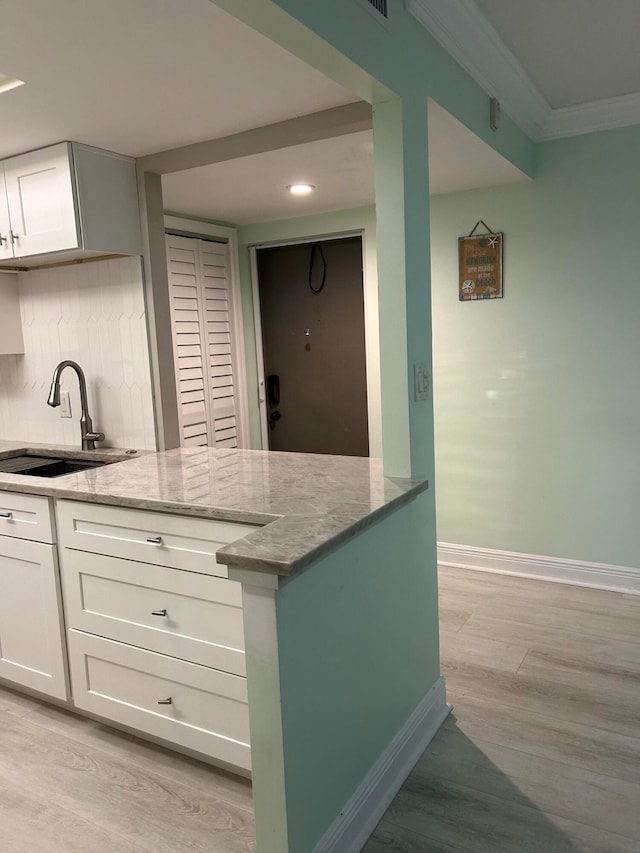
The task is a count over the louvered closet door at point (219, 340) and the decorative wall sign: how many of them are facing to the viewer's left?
0

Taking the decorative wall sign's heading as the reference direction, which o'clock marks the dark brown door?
The dark brown door is roughly at 4 o'clock from the decorative wall sign.

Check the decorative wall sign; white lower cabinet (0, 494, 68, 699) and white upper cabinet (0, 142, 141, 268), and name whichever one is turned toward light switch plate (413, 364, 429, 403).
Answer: the decorative wall sign

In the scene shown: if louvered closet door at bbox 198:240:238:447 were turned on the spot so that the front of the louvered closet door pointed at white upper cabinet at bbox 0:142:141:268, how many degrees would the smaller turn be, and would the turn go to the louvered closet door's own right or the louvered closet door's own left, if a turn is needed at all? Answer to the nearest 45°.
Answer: approximately 45° to the louvered closet door's own right

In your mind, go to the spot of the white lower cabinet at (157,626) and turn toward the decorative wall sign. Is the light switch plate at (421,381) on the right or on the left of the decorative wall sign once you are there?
right

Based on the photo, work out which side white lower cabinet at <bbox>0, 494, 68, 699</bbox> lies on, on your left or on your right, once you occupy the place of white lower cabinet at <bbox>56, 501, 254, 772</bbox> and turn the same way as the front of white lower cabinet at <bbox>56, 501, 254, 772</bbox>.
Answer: on your right

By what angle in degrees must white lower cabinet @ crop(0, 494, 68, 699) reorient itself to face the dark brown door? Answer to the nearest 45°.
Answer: approximately 180°

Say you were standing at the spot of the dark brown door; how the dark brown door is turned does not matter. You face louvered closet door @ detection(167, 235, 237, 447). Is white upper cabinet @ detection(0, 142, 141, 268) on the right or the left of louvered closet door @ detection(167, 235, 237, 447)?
left

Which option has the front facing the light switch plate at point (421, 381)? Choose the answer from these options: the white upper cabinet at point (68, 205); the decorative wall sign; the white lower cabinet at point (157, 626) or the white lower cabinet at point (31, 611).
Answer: the decorative wall sign
